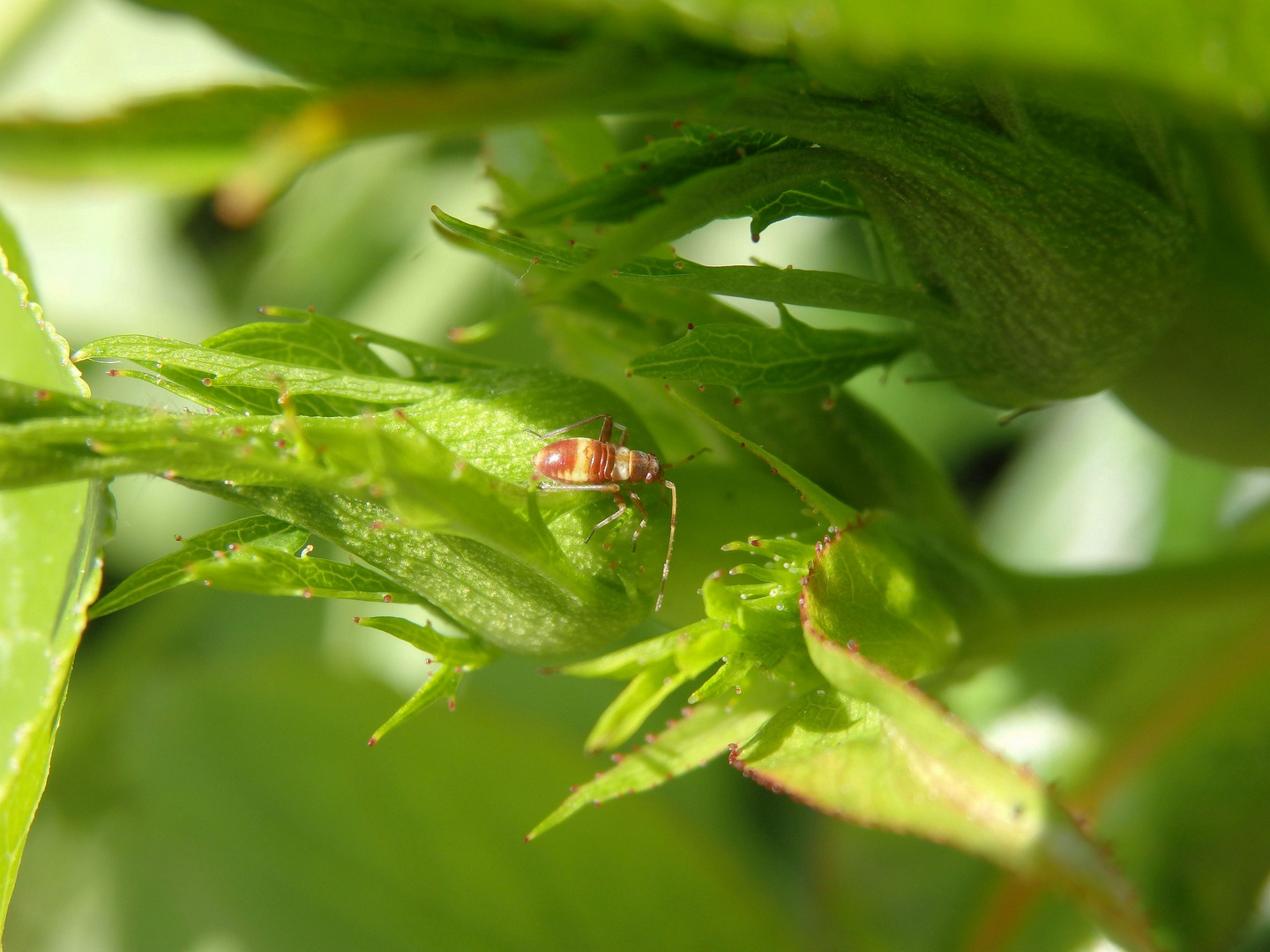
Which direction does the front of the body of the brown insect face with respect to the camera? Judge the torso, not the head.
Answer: to the viewer's right
